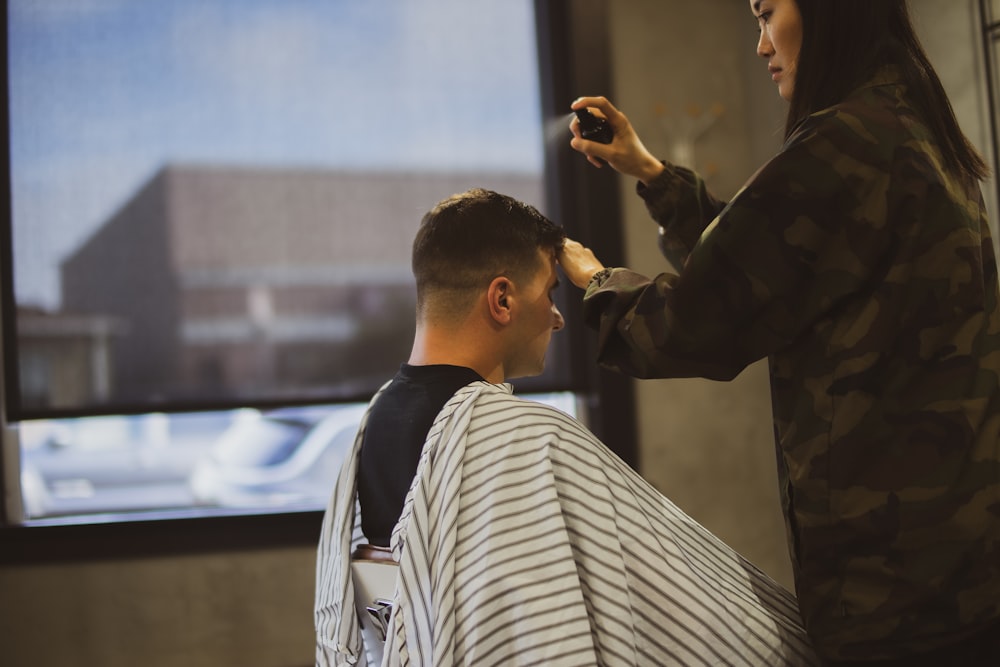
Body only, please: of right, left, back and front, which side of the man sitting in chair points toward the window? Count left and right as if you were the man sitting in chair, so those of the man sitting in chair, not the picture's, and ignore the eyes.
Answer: left

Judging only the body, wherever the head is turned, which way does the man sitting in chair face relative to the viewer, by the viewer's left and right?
facing away from the viewer and to the right of the viewer

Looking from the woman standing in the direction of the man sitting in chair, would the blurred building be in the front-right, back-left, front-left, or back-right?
front-right

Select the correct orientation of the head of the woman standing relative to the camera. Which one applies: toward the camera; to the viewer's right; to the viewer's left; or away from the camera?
to the viewer's left
